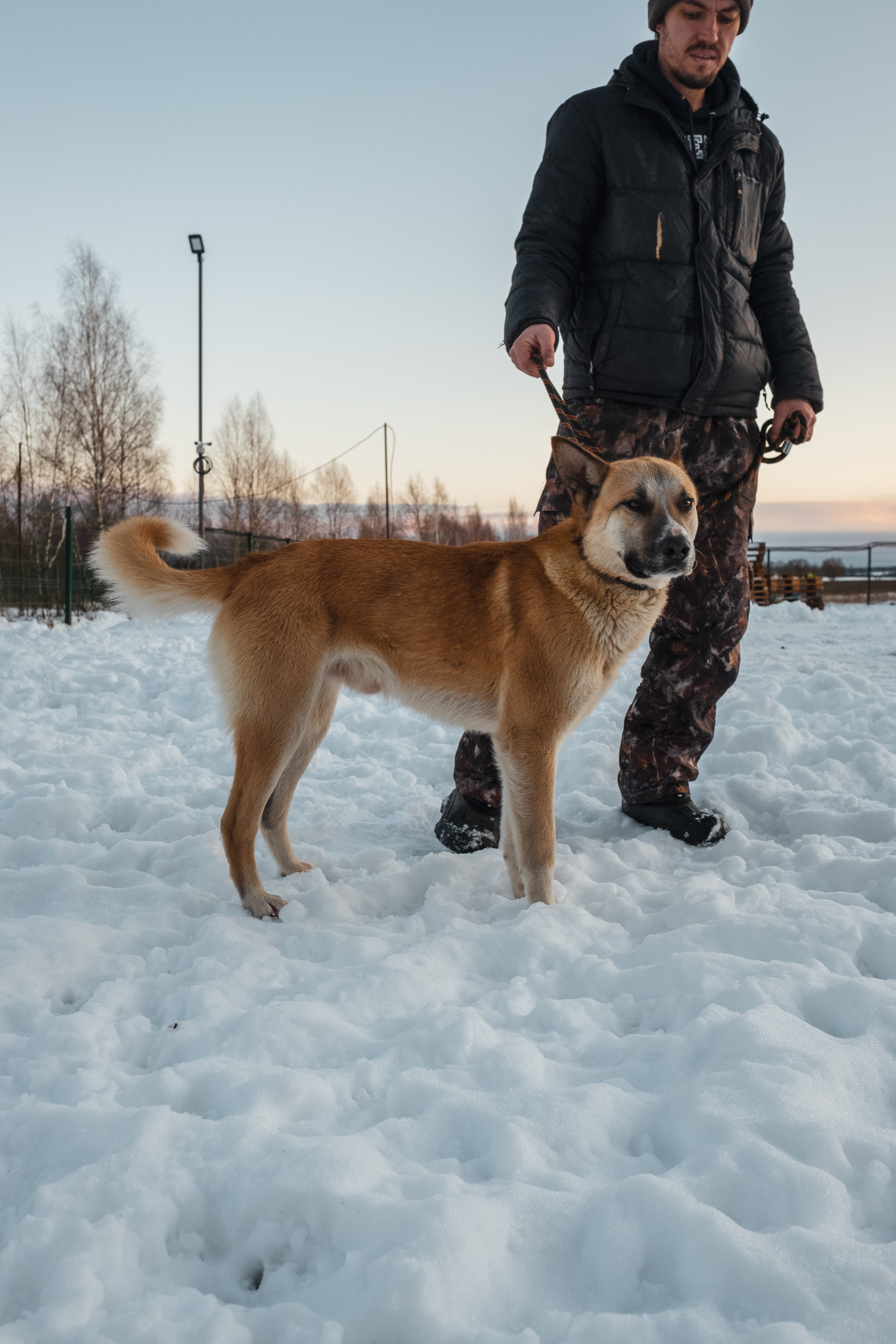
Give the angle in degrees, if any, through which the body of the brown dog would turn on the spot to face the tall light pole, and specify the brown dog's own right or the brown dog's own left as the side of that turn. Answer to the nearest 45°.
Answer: approximately 90° to the brown dog's own left

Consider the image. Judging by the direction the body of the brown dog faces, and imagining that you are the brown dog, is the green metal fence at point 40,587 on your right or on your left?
on your left

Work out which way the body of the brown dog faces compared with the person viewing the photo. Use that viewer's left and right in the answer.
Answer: facing to the right of the viewer
